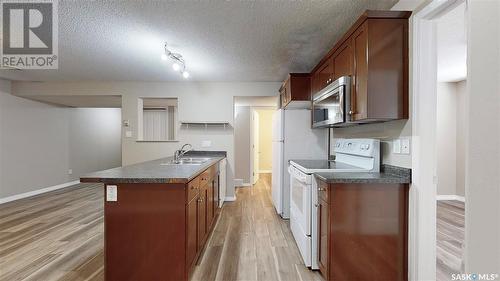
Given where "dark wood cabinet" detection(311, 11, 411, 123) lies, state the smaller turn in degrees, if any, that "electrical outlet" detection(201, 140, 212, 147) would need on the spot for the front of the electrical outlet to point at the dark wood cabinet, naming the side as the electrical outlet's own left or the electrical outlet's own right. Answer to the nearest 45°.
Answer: approximately 45° to the electrical outlet's own left

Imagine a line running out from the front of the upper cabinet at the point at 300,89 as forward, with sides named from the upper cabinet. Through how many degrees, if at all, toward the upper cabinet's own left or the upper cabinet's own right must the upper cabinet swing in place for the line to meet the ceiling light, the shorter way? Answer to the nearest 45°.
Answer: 0° — it already faces it

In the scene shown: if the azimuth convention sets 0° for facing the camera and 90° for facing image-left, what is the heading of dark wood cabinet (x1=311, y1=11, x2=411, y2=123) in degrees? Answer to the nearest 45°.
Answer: approximately 90°

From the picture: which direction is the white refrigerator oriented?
to the viewer's left

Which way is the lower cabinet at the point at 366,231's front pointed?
to the viewer's left

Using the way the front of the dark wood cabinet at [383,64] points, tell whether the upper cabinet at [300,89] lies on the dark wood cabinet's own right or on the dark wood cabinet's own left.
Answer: on the dark wood cabinet's own right

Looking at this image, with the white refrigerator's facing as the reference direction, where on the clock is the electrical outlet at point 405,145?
The electrical outlet is roughly at 8 o'clock from the white refrigerator.

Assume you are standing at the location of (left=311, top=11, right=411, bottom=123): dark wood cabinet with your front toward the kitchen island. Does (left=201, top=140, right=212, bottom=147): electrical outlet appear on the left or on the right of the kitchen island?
right

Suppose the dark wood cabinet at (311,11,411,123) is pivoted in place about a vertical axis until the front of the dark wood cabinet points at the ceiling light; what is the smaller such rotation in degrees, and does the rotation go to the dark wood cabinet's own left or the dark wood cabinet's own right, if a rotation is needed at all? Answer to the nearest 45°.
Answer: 0° — it already faces it
